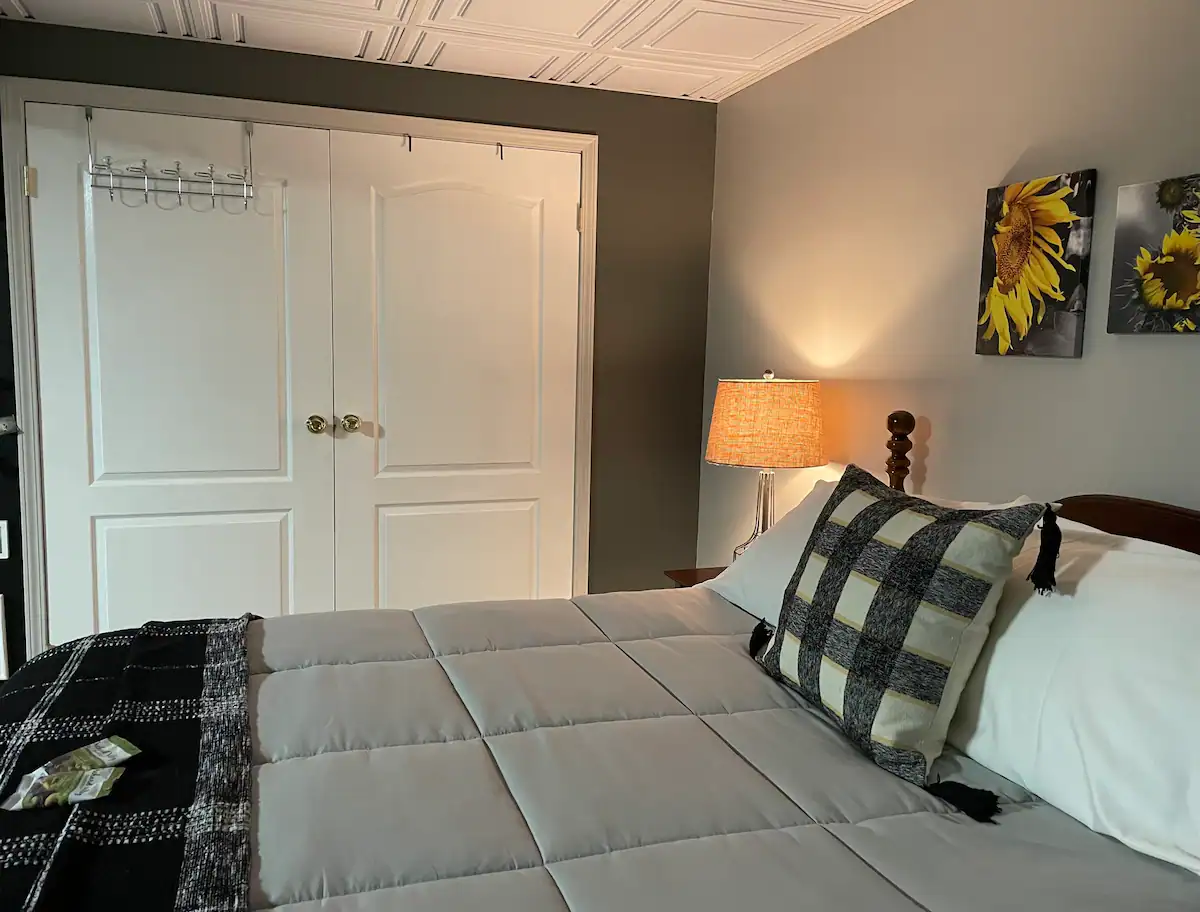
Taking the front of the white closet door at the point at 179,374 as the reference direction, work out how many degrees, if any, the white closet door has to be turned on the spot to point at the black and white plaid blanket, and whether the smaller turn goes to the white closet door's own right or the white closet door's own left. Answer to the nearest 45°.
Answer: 0° — it already faces it

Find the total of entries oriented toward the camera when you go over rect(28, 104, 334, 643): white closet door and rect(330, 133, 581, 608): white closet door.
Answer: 2

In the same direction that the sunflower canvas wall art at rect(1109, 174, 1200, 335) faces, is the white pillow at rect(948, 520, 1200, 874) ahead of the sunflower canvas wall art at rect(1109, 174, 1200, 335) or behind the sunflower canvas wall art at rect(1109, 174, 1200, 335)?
ahead

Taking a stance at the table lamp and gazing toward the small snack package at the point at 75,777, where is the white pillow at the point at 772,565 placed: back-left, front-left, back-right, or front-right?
front-left

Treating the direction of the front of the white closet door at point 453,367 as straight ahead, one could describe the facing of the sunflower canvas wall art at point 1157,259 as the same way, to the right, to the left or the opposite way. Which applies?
to the right

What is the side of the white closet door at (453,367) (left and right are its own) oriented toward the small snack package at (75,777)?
front

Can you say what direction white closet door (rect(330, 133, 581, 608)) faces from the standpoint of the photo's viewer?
facing the viewer

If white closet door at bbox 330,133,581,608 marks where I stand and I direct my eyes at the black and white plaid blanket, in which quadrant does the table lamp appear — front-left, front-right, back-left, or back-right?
front-left

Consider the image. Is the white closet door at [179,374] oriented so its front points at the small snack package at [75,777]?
yes

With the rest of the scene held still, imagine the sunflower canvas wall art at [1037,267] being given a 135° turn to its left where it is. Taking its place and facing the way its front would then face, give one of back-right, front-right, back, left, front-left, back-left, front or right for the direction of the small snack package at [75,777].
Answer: back-right

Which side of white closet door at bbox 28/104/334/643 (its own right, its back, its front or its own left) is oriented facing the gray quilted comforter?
front

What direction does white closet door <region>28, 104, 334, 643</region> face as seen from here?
toward the camera

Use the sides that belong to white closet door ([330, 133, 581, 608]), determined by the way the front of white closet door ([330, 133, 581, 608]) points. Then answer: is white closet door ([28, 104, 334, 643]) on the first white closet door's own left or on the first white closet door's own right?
on the first white closet door's own right

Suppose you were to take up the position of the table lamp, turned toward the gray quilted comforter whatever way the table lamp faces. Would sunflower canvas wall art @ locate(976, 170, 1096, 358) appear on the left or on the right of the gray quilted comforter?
left

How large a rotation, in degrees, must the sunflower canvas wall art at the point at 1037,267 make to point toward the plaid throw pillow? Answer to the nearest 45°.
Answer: approximately 45° to its left

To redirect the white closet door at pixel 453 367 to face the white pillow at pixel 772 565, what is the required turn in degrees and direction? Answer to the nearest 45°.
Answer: approximately 45° to its left

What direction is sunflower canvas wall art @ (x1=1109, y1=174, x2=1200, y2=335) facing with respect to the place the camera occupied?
facing the viewer and to the left of the viewer

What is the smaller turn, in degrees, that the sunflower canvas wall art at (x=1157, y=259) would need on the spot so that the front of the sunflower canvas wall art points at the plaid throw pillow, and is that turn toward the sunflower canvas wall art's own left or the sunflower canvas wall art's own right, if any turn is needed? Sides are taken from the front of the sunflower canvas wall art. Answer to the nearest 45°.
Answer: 0° — it already faces it

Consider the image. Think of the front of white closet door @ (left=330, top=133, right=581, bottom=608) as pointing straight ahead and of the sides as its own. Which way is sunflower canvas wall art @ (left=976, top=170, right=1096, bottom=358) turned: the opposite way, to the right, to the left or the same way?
to the right
